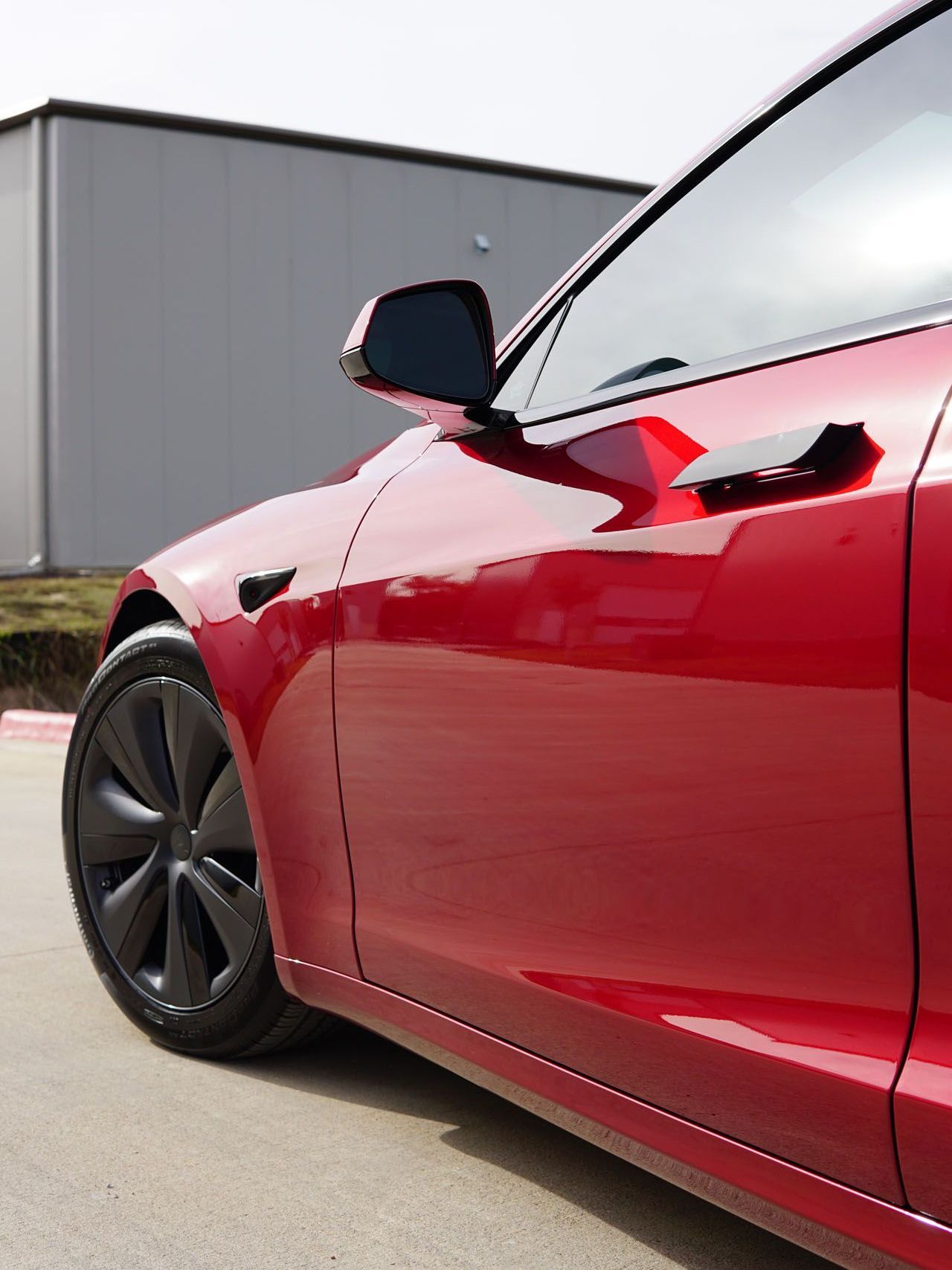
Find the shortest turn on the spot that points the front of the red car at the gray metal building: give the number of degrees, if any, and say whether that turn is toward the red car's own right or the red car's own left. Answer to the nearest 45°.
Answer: approximately 45° to the red car's own right

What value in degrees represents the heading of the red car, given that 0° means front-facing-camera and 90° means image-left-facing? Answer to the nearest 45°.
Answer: approximately 135°
